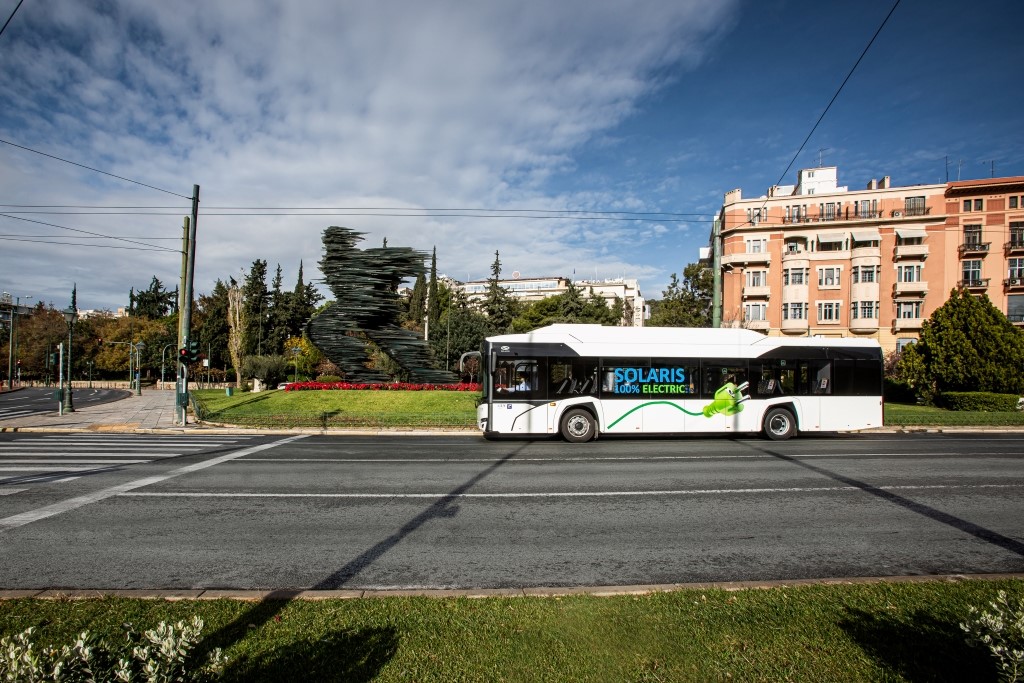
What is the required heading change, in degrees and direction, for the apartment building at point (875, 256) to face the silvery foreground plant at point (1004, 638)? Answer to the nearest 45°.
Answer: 0° — it already faces it

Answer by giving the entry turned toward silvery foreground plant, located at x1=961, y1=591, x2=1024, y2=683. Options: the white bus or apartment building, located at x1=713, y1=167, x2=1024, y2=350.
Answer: the apartment building

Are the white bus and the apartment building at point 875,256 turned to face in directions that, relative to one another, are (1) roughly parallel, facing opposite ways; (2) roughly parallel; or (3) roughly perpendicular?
roughly perpendicular

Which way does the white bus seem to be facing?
to the viewer's left

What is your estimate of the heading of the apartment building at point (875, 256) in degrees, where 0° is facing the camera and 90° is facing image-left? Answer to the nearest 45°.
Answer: approximately 0°

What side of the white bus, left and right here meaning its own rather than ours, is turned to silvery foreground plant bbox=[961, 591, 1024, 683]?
left

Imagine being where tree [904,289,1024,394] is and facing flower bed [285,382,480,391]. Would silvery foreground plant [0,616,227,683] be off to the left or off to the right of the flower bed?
left

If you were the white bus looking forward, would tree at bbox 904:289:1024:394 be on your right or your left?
on your right

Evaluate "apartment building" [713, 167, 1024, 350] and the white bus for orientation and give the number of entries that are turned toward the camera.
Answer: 1

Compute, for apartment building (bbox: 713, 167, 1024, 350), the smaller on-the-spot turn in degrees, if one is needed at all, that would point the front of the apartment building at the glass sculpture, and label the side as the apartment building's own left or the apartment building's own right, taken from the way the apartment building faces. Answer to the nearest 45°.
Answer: approximately 45° to the apartment building's own right
